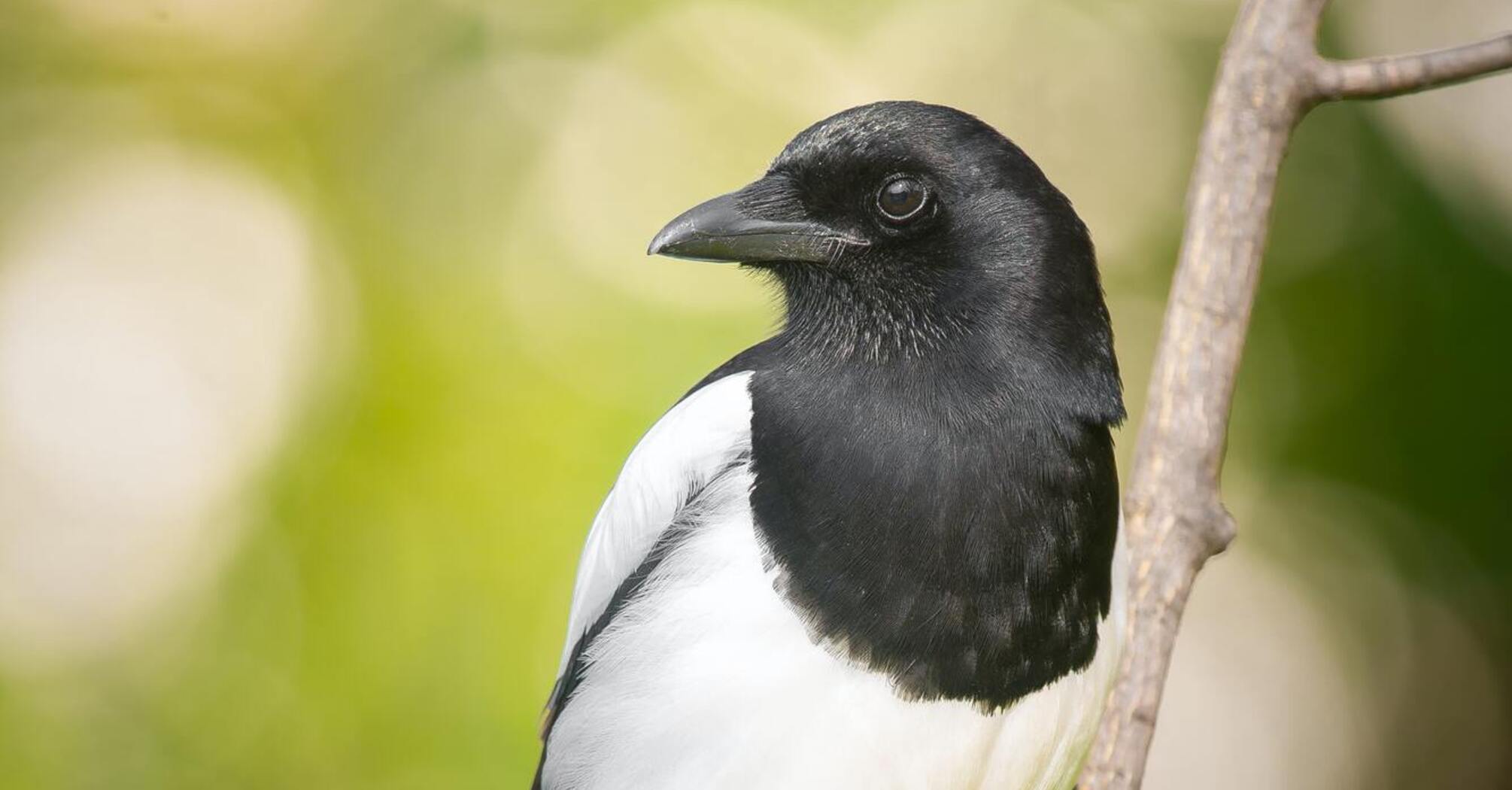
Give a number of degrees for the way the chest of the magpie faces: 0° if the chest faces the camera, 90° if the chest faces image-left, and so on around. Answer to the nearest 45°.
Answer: approximately 315°
